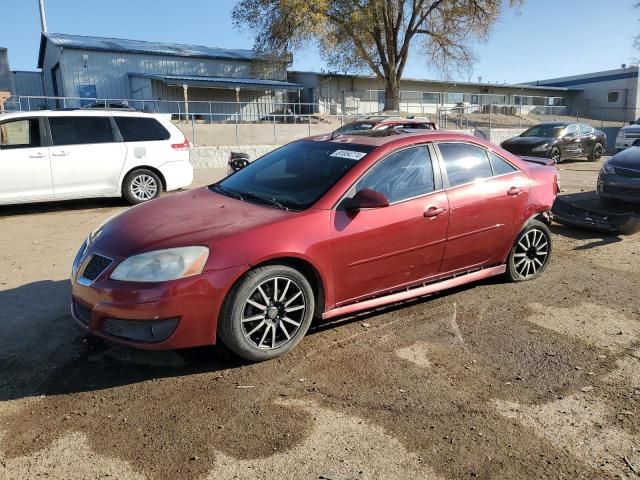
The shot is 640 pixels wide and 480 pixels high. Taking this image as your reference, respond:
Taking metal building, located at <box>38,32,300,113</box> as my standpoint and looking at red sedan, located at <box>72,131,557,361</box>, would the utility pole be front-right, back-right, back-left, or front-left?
back-right

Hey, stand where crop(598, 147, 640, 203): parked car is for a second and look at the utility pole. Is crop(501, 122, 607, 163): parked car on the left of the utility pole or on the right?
right

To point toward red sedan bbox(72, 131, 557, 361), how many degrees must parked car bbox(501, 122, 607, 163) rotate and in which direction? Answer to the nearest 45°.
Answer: approximately 45° to its left

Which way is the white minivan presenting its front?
to the viewer's left

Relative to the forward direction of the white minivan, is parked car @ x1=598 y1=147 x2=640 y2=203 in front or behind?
behind

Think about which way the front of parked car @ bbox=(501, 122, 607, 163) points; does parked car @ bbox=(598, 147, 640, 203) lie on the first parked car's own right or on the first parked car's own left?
on the first parked car's own left

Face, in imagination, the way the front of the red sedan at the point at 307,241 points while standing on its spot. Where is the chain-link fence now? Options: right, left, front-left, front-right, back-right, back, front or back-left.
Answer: back-right

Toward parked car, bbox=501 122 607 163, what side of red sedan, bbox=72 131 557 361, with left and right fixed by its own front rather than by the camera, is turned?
back

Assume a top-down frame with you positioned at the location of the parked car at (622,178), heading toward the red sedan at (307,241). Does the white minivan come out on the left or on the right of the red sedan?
right

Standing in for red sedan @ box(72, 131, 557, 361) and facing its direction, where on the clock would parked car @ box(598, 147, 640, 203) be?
The parked car is roughly at 6 o'clock from the red sedan.

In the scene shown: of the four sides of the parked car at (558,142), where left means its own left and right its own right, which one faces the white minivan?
front

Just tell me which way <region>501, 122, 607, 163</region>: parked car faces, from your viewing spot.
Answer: facing the viewer and to the left of the viewer
